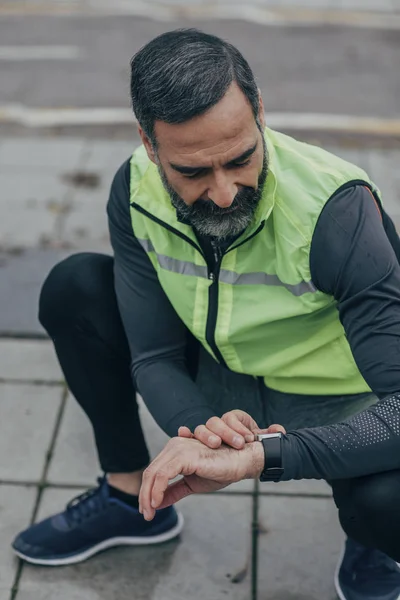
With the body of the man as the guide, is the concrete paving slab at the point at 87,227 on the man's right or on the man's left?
on the man's right

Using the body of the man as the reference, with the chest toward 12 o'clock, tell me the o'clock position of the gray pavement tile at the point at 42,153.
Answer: The gray pavement tile is roughly at 4 o'clock from the man.

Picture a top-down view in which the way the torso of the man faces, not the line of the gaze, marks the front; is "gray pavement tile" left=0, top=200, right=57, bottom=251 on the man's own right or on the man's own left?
on the man's own right

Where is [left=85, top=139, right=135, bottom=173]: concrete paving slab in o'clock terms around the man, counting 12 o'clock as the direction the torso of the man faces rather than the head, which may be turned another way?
The concrete paving slab is roughly at 4 o'clock from the man.

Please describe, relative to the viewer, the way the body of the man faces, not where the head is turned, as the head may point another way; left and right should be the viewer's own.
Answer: facing the viewer and to the left of the viewer

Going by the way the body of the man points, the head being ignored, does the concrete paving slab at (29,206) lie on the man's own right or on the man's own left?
on the man's own right

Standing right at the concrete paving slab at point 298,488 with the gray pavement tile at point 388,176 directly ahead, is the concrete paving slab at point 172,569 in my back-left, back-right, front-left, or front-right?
back-left
